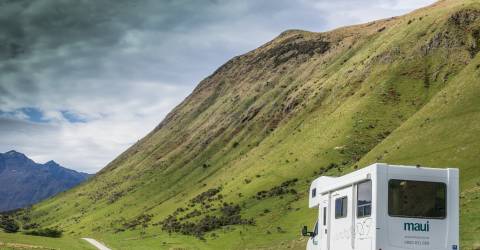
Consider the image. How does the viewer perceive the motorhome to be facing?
facing away from the viewer and to the left of the viewer
